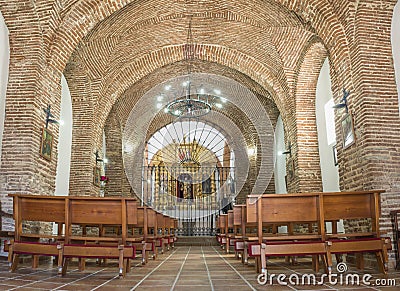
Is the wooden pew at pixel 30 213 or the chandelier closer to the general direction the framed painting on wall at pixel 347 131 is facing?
the wooden pew

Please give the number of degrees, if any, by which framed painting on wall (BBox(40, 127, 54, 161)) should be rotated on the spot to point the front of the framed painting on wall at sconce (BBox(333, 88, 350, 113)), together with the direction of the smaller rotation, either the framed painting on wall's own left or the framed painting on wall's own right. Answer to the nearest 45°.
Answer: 0° — it already faces it

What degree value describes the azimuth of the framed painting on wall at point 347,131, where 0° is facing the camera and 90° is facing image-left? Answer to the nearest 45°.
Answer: approximately 45°

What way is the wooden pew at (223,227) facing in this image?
away from the camera

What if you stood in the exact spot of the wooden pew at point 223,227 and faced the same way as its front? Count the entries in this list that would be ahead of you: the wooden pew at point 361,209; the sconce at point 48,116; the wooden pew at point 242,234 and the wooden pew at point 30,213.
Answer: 0

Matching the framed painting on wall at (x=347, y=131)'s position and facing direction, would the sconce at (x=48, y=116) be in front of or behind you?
in front

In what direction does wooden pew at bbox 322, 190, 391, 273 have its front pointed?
away from the camera

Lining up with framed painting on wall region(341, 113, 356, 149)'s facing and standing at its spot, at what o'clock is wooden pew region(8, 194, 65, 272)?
The wooden pew is roughly at 12 o'clock from the framed painting on wall.

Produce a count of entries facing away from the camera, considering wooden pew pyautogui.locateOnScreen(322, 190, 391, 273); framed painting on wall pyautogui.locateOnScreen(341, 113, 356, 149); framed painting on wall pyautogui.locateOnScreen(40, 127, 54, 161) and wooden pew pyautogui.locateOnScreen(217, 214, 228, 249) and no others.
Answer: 2

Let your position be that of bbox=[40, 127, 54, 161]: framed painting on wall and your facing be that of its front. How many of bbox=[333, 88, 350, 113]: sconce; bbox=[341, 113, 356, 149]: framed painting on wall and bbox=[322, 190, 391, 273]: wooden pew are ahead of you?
3

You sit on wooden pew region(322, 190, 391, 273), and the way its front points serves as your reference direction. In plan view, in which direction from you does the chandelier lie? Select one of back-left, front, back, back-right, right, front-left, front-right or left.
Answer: front-left

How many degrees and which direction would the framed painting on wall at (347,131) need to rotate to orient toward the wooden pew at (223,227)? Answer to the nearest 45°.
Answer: approximately 90° to its right

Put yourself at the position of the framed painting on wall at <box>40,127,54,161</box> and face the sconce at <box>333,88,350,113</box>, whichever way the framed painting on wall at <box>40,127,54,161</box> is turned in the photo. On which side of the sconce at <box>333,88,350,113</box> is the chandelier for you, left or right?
left

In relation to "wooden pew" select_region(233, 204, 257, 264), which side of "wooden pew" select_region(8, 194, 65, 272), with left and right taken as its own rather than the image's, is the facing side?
right

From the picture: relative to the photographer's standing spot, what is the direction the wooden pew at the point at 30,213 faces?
facing away from the viewer

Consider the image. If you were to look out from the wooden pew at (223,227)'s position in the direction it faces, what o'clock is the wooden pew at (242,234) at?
the wooden pew at (242,234) is roughly at 6 o'clock from the wooden pew at (223,227).

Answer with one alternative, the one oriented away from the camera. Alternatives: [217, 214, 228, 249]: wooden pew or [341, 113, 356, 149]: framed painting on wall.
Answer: the wooden pew

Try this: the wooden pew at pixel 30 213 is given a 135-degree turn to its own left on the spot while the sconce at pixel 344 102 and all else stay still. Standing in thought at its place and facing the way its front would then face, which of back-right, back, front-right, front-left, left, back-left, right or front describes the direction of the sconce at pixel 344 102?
back-left

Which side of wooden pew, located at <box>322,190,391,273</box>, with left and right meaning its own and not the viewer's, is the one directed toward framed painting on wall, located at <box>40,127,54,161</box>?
left

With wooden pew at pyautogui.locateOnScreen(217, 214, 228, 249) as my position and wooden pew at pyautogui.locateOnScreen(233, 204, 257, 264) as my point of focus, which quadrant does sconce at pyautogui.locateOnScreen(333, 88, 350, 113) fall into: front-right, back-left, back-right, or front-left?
front-left

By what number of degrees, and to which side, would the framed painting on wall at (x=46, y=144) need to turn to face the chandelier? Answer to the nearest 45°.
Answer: approximately 90° to its left

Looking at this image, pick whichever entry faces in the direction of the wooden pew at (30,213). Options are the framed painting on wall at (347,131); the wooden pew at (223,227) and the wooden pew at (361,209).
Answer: the framed painting on wall

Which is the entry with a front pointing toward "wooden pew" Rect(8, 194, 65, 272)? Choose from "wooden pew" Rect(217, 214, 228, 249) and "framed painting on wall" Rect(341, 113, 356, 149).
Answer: the framed painting on wall

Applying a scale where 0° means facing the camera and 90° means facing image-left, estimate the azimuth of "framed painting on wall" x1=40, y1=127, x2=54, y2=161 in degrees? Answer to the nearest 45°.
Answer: approximately 315°

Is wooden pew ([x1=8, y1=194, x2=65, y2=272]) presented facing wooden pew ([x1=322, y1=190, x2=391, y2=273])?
no
